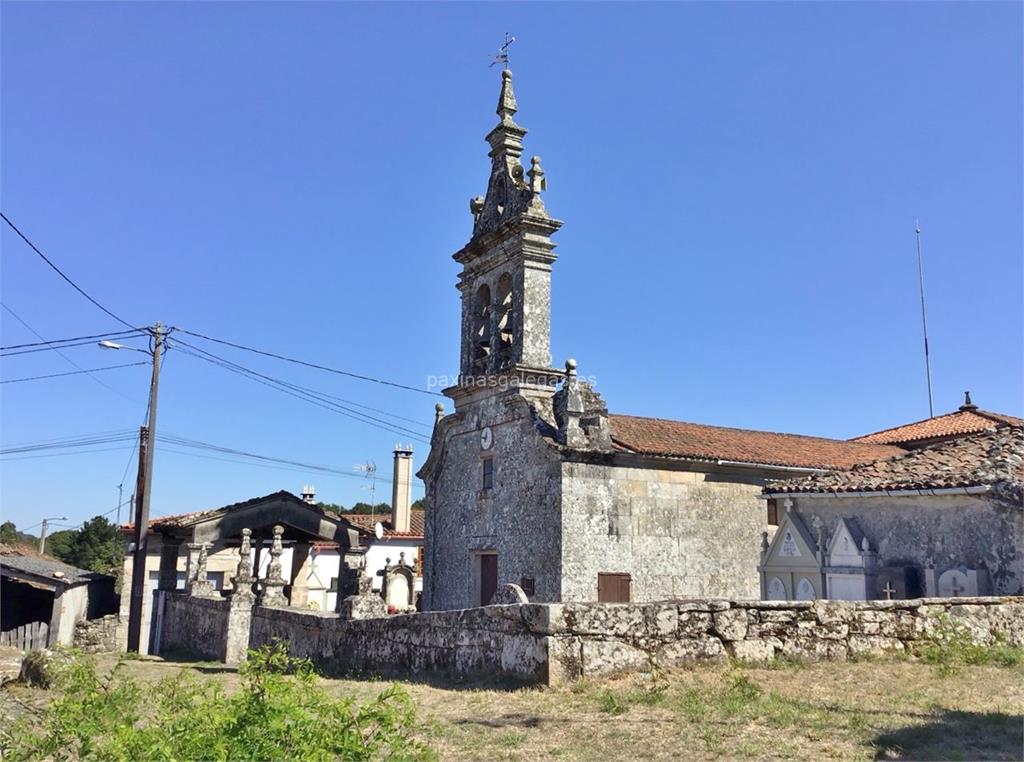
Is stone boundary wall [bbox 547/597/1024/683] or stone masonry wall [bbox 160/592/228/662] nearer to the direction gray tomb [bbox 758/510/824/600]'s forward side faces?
the stone boundary wall

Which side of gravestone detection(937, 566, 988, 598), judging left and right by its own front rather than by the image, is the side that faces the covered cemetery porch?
right

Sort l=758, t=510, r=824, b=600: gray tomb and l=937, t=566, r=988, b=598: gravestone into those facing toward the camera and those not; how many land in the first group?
2

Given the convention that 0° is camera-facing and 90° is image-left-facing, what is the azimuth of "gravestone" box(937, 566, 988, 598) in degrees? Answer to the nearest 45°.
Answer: approximately 0°

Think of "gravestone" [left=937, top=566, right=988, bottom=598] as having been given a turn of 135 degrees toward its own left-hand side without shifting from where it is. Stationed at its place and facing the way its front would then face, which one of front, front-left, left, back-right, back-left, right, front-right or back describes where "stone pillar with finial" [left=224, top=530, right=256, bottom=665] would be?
back-left

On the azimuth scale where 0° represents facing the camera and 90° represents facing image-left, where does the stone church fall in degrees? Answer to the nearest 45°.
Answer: approximately 45°

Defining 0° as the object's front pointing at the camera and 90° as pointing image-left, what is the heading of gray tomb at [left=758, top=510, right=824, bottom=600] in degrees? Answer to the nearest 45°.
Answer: approximately 0°

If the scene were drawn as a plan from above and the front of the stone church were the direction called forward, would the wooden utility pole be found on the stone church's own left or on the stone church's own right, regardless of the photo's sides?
on the stone church's own right

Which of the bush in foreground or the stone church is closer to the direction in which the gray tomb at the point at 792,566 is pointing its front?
the bush in foreground

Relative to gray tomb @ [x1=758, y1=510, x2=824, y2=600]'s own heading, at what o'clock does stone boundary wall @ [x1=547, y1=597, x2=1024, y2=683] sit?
The stone boundary wall is roughly at 12 o'clock from the gray tomb.

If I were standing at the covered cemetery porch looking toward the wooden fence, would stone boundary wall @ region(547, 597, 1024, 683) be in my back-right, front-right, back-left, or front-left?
back-left

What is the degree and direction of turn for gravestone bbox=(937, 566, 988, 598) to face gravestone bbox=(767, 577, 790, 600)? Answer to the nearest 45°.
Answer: approximately 135° to its right

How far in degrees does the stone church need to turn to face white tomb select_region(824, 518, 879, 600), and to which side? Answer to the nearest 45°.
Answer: approximately 90° to its left
